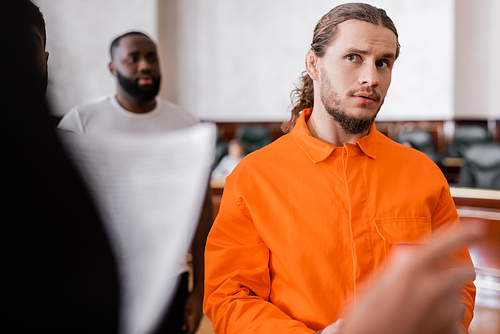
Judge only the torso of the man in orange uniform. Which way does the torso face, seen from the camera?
toward the camera

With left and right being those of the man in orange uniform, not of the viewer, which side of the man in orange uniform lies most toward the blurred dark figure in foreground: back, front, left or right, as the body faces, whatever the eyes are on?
front
